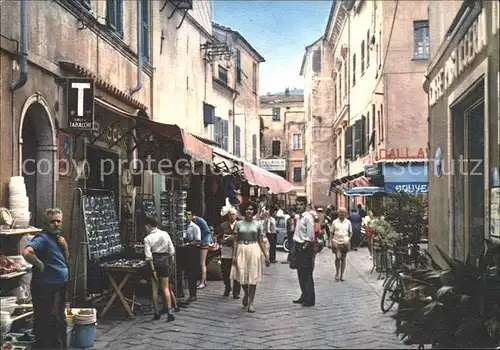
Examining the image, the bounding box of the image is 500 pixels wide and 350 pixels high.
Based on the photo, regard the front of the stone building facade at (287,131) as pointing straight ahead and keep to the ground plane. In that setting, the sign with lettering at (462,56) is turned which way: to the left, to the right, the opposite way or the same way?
to the right

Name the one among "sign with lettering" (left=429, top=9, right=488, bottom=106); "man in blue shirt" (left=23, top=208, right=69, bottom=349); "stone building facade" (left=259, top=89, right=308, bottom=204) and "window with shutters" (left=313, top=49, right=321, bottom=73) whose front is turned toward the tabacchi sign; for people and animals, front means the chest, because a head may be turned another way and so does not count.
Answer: the sign with lettering

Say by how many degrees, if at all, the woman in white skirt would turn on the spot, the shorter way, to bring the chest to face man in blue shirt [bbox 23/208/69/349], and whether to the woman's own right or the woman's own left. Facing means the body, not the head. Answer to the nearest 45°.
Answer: approximately 45° to the woman's own right

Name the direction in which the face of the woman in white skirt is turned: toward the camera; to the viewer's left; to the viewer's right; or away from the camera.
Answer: toward the camera

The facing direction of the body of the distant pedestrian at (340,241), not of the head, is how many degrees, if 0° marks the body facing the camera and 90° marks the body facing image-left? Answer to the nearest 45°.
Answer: approximately 0°

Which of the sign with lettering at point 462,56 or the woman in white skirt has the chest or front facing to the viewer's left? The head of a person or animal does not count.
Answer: the sign with lettering

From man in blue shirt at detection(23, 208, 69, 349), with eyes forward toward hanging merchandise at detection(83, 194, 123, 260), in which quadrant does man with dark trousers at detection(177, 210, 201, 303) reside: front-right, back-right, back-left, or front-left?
front-right

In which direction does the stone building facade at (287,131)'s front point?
toward the camera

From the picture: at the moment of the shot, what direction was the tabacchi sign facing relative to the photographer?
facing the viewer
